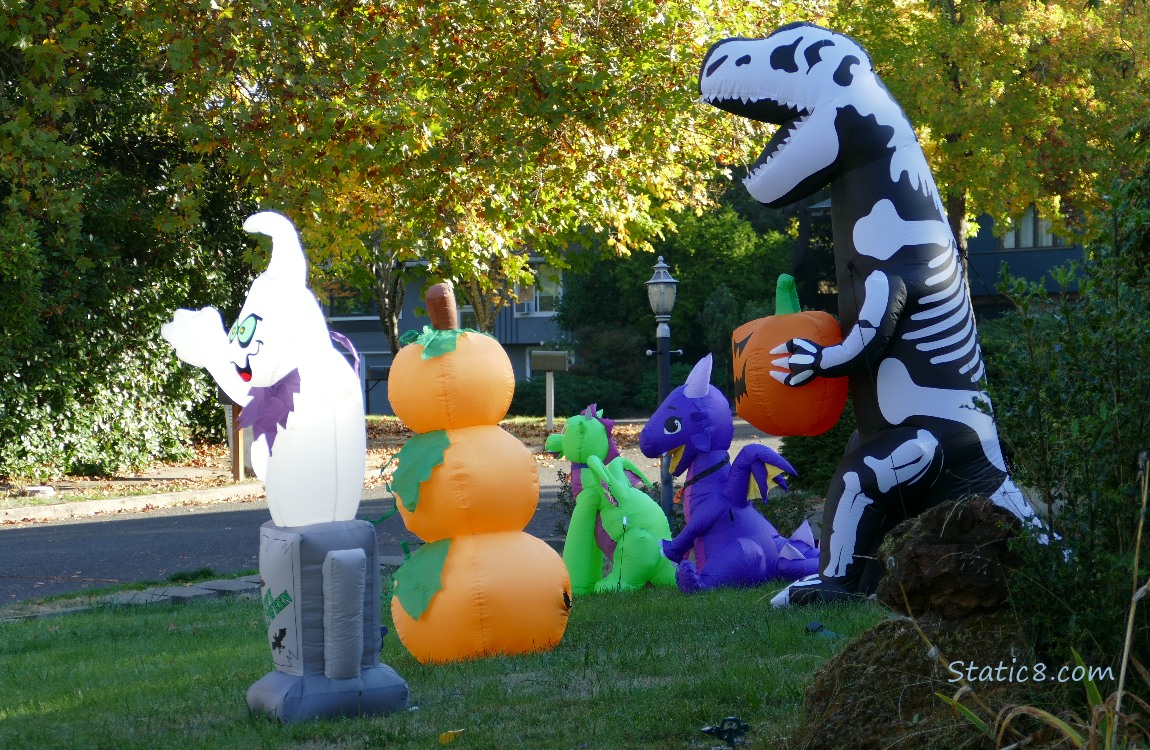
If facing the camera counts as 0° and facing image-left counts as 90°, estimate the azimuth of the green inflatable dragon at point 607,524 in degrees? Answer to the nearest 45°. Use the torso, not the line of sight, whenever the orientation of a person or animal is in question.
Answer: approximately 90°

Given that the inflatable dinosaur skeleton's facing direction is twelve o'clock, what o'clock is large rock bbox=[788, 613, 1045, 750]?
The large rock is roughly at 9 o'clock from the inflatable dinosaur skeleton.

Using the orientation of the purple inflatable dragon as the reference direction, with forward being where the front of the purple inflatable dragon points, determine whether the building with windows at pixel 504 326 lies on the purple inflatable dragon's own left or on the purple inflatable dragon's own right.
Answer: on the purple inflatable dragon's own right

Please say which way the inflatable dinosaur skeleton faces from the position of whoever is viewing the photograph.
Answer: facing to the left of the viewer

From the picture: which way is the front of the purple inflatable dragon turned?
to the viewer's left

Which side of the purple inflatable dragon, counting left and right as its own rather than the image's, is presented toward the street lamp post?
right

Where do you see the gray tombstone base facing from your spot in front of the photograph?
facing to the left of the viewer
